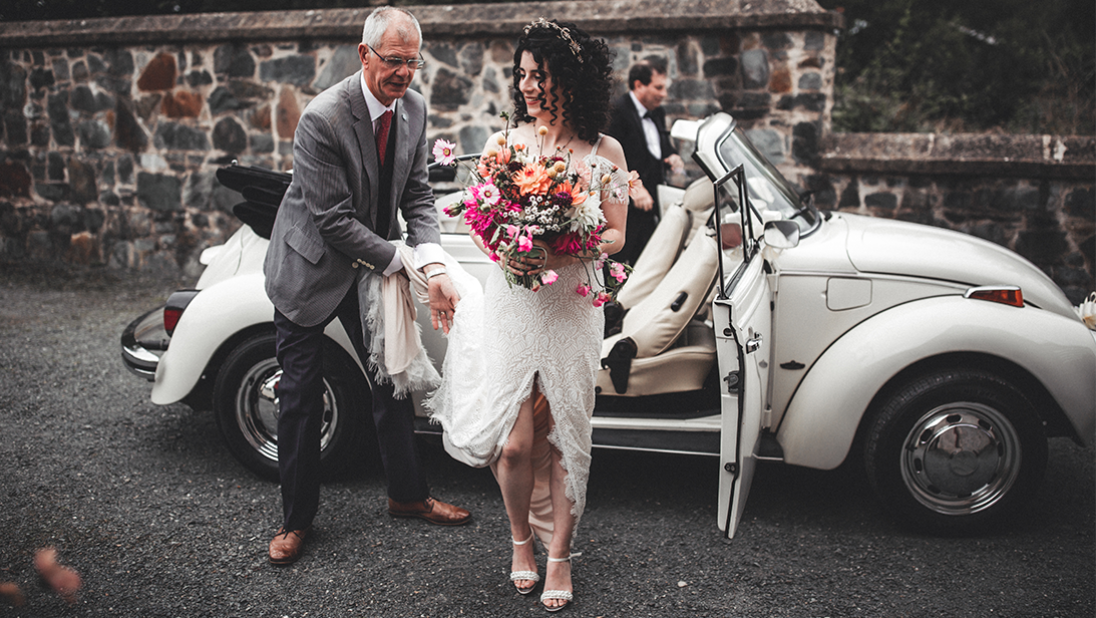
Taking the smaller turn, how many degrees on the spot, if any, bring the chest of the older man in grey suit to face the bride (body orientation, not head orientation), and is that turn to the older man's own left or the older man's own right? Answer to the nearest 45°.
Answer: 0° — they already face them

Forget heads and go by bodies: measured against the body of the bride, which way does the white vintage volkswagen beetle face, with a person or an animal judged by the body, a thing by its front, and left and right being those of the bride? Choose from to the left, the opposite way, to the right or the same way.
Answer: to the left

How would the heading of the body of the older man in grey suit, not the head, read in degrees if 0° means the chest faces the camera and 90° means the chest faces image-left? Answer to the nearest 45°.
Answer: approximately 315°

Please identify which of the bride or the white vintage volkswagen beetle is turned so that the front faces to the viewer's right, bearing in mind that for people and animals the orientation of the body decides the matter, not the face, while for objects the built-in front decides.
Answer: the white vintage volkswagen beetle

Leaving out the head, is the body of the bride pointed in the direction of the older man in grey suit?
no

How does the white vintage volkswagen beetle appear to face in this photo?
to the viewer's right

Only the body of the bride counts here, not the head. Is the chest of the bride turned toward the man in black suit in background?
no

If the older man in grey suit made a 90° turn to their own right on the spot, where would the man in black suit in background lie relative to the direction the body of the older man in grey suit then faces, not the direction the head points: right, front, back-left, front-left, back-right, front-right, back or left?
back

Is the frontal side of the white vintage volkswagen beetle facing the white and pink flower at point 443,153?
no

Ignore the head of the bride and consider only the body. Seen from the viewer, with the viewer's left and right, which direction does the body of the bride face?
facing the viewer

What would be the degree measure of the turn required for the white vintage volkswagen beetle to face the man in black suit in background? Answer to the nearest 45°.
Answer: approximately 90° to its left

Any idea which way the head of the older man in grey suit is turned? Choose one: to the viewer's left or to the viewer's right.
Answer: to the viewer's right

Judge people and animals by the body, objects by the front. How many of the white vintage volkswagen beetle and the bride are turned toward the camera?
1

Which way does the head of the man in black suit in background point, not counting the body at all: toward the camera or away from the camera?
toward the camera
